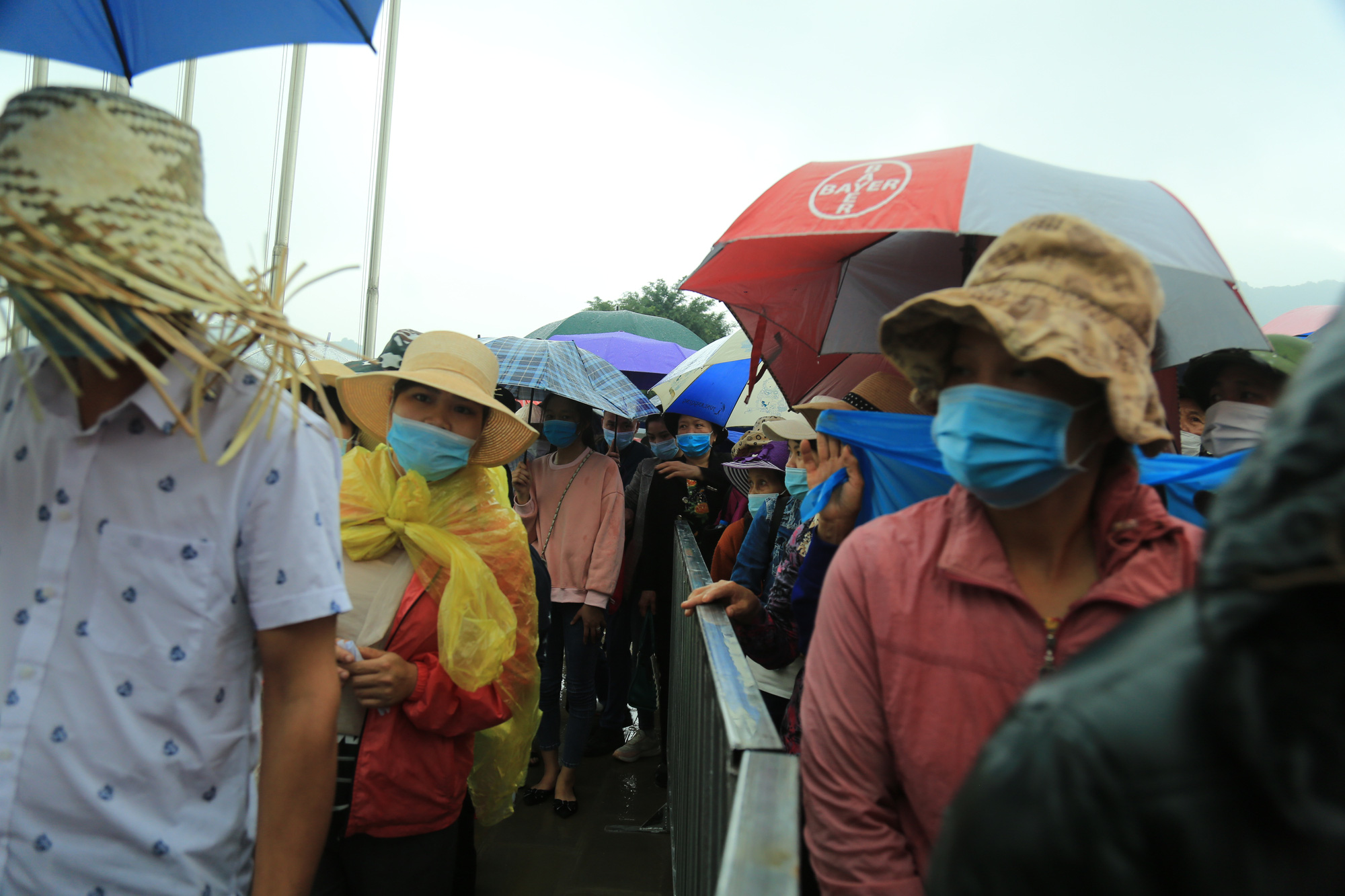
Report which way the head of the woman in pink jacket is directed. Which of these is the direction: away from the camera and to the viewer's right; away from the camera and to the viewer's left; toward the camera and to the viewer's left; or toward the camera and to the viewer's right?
toward the camera and to the viewer's left

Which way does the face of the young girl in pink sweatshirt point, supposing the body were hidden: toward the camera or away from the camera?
toward the camera

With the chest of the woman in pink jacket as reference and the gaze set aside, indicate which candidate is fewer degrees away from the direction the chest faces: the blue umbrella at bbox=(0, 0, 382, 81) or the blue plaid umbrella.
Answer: the blue umbrella

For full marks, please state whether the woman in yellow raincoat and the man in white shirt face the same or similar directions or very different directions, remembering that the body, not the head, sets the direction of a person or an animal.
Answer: same or similar directions

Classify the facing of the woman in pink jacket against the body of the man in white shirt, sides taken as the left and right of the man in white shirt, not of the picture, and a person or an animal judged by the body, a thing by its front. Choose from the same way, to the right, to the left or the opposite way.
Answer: the same way

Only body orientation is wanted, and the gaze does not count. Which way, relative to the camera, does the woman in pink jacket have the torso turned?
toward the camera

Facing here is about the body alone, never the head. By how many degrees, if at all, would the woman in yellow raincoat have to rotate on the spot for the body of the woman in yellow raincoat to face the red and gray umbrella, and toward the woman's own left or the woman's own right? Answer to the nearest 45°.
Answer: approximately 135° to the woman's own left

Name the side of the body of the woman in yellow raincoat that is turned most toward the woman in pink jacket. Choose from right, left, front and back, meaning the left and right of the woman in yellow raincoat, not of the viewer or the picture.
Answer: left

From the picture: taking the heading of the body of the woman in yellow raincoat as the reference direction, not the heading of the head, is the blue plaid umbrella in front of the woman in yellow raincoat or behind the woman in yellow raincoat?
behind

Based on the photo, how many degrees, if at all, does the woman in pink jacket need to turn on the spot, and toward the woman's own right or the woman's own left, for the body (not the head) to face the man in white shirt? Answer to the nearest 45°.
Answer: approximately 45° to the woman's own right

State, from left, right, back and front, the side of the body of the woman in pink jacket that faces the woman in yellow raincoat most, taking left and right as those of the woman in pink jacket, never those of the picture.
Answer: right

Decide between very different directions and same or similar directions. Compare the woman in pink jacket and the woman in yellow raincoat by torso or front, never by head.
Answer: same or similar directions

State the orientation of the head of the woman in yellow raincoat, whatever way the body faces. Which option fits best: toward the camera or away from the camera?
toward the camera

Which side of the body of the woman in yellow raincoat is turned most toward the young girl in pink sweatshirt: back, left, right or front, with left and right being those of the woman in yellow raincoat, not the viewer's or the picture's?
back
